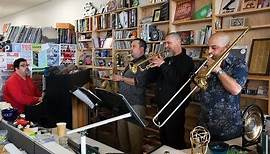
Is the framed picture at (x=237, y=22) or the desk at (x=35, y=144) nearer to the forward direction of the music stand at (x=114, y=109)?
the framed picture

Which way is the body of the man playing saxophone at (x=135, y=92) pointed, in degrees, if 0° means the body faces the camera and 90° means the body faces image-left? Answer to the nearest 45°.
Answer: approximately 90°

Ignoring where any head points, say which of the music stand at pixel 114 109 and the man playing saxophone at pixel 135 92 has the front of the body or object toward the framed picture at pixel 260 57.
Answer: the music stand

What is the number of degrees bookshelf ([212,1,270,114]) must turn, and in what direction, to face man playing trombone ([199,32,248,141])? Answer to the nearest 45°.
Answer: approximately 45° to its left

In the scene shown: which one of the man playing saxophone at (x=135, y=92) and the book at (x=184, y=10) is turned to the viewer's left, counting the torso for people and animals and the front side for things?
the man playing saxophone

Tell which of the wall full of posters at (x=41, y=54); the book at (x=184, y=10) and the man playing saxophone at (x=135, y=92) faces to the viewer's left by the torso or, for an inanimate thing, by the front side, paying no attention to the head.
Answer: the man playing saxophone

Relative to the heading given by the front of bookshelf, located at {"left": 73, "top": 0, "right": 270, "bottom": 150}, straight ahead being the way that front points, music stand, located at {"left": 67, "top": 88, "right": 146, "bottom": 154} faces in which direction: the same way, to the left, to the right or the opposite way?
the opposite way
